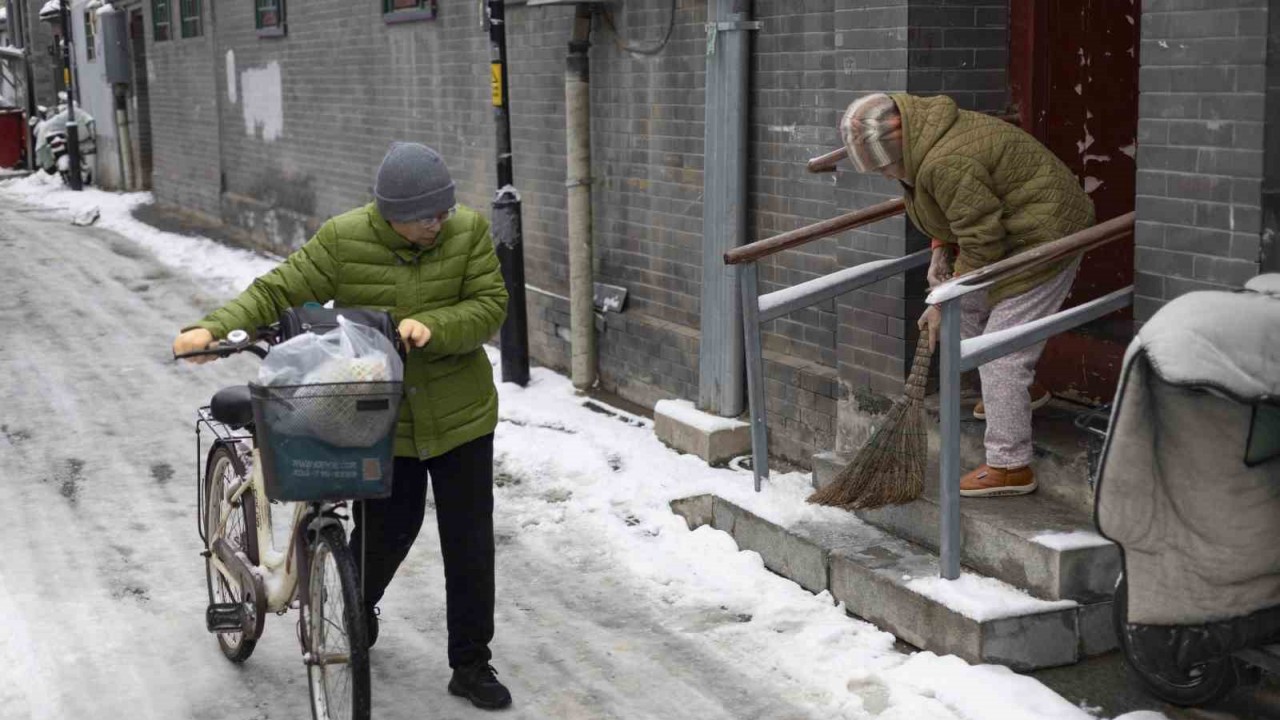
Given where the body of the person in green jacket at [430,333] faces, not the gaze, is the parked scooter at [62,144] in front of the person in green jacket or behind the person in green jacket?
behind

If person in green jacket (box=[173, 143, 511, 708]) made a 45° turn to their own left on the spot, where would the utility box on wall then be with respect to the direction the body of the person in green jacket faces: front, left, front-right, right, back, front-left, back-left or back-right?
back-left

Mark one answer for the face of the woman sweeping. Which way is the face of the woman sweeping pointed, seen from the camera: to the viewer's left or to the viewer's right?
to the viewer's left

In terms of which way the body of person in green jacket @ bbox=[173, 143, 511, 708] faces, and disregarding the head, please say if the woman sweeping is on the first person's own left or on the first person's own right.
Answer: on the first person's own left

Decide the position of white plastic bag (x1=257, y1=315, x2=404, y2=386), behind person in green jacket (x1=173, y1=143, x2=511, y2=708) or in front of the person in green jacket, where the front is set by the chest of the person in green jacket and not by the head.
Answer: in front

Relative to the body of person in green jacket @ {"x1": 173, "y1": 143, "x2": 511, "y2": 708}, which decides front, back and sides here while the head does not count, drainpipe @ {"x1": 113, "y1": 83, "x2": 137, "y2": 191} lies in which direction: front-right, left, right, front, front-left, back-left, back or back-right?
back

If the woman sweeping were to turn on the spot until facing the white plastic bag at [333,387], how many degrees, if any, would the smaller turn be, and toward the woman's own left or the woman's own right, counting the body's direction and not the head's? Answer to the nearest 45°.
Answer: approximately 45° to the woman's own left

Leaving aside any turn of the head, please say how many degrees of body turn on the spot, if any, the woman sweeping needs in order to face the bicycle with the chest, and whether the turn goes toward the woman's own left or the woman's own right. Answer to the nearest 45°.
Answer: approximately 45° to the woman's own left

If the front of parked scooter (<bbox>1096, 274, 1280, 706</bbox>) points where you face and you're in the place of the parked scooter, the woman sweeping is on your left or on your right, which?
on your right

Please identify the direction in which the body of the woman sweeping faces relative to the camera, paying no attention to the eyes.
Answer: to the viewer's left

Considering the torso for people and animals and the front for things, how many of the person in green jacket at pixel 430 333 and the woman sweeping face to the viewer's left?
1

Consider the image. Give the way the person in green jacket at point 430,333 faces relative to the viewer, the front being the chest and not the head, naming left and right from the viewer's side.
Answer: facing the viewer

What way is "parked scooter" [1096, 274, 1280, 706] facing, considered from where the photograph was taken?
facing the viewer and to the left of the viewer

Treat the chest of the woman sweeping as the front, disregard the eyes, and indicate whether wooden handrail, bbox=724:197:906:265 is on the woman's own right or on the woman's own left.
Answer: on the woman's own right
